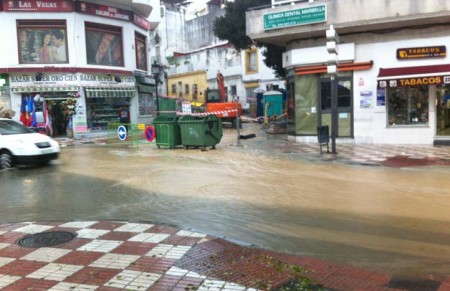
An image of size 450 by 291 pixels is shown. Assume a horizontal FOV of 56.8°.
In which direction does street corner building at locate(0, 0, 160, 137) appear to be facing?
toward the camera

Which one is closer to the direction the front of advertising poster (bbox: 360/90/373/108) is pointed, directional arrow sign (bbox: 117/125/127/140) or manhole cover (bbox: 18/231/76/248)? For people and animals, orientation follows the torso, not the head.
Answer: the manhole cover

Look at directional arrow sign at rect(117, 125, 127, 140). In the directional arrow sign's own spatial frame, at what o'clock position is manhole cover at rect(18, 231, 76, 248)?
The manhole cover is roughly at 12 o'clock from the directional arrow sign.

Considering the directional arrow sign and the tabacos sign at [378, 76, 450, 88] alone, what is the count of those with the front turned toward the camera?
2

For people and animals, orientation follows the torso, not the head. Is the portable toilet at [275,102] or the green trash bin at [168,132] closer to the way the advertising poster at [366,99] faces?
the green trash bin

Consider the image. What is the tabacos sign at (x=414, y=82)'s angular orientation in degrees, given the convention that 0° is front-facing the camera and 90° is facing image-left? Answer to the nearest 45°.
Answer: approximately 0°

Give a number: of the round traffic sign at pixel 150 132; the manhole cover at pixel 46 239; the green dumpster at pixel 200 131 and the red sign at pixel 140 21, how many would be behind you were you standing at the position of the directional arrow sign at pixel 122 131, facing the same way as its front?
1

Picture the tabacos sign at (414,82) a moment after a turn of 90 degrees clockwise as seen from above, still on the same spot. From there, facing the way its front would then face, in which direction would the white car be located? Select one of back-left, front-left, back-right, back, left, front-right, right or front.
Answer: front-left

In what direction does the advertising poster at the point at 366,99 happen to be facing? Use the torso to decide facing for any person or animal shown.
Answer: toward the camera

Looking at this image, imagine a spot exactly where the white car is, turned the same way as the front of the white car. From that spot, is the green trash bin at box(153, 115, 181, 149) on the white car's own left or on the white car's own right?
on the white car's own left

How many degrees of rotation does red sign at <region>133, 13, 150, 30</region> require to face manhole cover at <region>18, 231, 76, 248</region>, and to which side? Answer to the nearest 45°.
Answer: approximately 45° to its right

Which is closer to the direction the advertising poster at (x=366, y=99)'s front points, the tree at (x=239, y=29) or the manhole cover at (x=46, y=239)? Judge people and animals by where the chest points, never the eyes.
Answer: the manhole cover

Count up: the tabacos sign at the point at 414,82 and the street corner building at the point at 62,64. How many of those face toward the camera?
2

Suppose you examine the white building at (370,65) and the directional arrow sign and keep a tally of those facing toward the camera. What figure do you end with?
2

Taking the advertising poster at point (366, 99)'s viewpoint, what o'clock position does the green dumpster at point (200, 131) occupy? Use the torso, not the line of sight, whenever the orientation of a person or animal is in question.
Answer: The green dumpster is roughly at 2 o'clock from the advertising poster.

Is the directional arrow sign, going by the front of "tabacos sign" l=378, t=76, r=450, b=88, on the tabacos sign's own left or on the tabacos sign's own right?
on the tabacos sign's own right

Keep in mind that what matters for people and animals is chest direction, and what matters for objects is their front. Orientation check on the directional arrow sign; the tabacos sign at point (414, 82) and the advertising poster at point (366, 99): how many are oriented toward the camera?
3

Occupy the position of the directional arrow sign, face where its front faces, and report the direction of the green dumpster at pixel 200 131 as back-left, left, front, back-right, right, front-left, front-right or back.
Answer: front-left

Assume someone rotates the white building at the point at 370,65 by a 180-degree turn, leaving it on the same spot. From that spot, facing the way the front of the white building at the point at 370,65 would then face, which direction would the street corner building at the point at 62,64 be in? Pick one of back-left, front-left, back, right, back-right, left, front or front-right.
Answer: left
